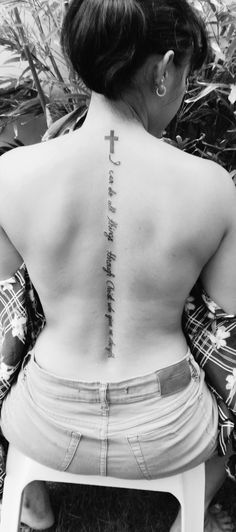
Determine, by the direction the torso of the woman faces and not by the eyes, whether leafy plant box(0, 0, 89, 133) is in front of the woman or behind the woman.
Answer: in front

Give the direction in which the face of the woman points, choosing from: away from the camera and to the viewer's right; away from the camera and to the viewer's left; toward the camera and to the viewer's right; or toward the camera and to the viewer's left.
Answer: away from the camera and to the viewer's right

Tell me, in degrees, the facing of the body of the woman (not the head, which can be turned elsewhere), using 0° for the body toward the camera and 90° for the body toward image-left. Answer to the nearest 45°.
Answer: approximately 180°
